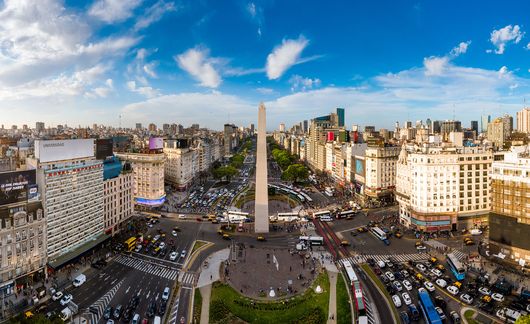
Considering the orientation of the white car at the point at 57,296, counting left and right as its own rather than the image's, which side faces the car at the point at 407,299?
left

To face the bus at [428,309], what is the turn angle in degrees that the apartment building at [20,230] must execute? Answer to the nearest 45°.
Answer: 0° — it already faces it

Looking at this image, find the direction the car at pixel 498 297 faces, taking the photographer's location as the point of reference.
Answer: facing away from the viewer and to the left of the viewer

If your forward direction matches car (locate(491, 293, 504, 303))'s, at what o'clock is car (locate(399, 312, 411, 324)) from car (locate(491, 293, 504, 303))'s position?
car (locate(399, 312, 411, 324)) is roughly at 9 o'clock from car (locate(491, 293, 504, 303)).

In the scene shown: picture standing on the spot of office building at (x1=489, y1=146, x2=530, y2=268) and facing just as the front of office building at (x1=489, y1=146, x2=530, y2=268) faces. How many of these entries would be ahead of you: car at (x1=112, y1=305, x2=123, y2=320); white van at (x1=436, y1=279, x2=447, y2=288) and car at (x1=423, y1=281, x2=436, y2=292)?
3

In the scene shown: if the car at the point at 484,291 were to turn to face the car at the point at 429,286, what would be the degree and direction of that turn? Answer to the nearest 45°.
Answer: approximately 45° to its left

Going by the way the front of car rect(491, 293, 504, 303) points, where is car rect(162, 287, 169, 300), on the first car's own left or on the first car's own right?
on the first car's own left
